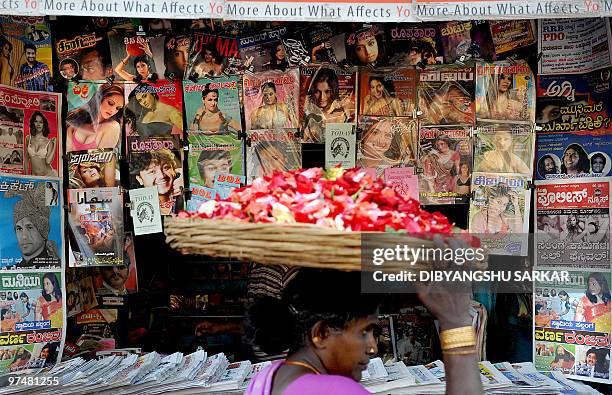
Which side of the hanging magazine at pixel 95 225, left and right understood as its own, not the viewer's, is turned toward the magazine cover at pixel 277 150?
left

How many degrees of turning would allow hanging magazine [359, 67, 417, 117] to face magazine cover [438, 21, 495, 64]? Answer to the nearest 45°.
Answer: approximately 90° to its left

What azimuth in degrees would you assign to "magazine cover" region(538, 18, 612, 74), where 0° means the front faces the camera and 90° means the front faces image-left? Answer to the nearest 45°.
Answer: approximately 0°

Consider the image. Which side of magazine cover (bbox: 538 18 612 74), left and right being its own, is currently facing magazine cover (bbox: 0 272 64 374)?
right

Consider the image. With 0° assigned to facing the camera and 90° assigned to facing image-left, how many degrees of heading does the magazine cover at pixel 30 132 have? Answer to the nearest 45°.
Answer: approximately 0°

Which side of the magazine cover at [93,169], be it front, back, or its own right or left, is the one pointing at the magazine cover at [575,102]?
left

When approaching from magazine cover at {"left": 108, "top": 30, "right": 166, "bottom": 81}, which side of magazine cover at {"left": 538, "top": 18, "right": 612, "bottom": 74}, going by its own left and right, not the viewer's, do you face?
right

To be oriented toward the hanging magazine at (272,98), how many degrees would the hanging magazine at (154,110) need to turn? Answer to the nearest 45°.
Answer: approximately 90° to its left

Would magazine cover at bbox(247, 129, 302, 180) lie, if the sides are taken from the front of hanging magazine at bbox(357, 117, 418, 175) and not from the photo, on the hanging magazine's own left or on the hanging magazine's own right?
on the hanging magazine's own right
